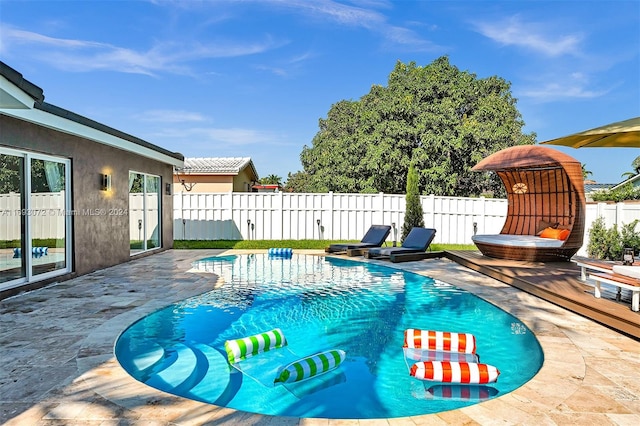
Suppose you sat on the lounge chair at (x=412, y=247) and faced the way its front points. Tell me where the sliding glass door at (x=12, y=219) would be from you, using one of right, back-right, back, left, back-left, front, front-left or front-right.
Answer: front

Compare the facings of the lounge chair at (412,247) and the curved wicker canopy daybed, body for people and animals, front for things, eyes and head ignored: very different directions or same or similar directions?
same or similar directions

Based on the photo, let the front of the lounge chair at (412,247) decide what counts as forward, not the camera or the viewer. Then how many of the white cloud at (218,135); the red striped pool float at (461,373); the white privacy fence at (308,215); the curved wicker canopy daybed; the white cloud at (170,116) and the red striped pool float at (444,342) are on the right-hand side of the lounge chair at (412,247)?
3

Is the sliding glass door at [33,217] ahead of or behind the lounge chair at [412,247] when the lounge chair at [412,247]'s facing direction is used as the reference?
ahead

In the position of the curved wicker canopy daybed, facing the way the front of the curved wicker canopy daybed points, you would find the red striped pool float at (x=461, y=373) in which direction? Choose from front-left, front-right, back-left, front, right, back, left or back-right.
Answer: front-left

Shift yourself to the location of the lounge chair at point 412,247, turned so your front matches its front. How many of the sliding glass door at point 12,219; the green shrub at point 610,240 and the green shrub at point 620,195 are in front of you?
1

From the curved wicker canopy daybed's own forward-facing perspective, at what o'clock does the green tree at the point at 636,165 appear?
The green tree is roughly at 5 o'clock from the curved wicker canopy daybed.

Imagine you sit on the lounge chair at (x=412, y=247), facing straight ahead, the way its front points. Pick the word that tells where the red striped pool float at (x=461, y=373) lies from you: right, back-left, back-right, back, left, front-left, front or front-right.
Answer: front-left

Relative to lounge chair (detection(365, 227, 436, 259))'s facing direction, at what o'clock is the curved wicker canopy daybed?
The curved wicker canopy daybed is roughly at 8 o'clock from the lounge chair.

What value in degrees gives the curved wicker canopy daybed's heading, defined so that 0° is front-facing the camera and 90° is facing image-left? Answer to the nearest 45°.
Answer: approximately 45°

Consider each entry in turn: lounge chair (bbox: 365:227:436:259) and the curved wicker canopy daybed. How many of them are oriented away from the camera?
0

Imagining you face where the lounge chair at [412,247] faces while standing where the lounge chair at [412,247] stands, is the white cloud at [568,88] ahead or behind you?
behind

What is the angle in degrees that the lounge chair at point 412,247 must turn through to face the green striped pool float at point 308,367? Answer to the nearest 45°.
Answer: approximately 45° to its left

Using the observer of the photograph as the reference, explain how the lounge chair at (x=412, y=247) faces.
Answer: facing the viewer and to the left of the viewer

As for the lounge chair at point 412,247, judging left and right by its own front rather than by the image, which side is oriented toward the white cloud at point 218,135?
right
